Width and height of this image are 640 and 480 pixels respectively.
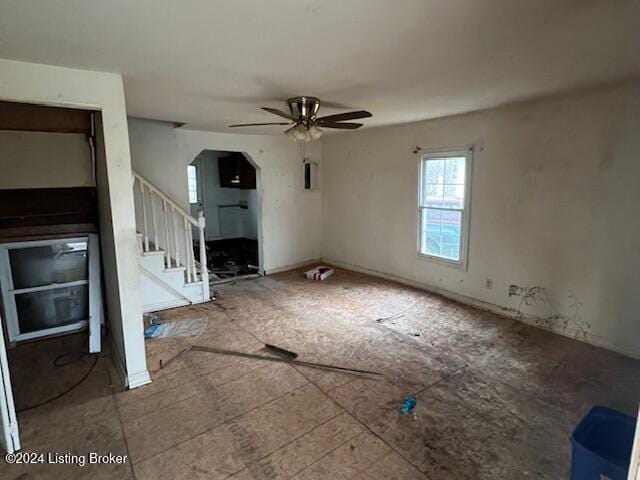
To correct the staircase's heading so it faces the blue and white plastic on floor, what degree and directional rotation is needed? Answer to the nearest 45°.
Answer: approximately 90° to its right

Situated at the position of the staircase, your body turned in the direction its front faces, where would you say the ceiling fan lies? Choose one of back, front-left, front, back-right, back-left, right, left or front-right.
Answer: front-right

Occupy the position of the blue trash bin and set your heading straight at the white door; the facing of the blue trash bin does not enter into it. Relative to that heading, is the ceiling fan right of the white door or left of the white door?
right

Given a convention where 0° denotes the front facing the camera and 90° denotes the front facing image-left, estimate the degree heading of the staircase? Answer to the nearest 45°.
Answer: approximately 270°

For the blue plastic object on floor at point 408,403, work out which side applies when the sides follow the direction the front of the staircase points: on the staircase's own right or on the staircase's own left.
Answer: on the staircase's own right

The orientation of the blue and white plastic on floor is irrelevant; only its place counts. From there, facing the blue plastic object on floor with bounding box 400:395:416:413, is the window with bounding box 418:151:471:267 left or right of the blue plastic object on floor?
left
